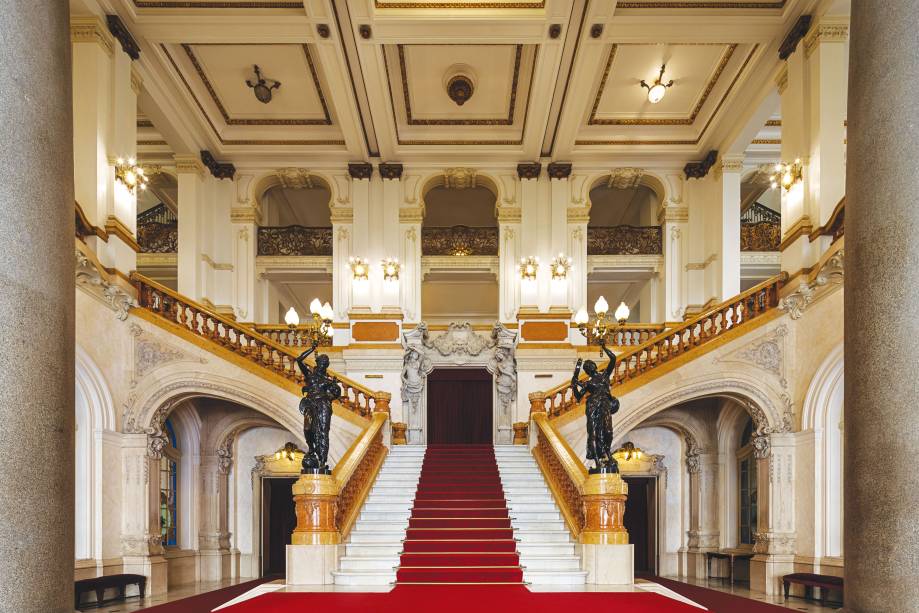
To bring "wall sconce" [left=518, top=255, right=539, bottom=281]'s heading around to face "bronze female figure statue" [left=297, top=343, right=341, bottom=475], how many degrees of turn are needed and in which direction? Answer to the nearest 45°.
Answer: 0° — it already faces it

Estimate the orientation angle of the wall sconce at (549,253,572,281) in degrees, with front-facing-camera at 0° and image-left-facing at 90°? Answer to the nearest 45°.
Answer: approximately 0°
